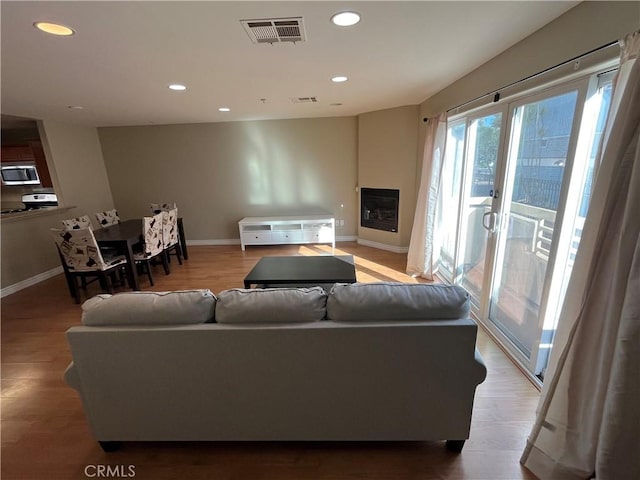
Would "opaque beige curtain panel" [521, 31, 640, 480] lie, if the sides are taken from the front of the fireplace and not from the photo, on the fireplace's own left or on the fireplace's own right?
on the fireplace's own left

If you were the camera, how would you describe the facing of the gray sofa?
facing away from the viewer

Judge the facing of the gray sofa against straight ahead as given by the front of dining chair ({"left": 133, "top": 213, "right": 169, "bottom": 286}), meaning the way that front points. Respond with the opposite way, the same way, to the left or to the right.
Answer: to the right

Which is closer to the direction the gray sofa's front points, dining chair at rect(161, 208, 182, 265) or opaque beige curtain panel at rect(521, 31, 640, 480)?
the dining chair

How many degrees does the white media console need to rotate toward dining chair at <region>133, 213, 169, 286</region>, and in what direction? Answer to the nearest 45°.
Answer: approximately 45° to its right

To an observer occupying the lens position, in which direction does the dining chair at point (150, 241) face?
facing away from the viewer and to the left of the viewer

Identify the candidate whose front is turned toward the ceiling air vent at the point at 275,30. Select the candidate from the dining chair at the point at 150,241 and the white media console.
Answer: the white media console

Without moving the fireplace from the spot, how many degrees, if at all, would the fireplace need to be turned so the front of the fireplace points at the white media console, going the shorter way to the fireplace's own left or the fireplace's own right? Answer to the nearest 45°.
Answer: approximately 45° to the fireplace's own right

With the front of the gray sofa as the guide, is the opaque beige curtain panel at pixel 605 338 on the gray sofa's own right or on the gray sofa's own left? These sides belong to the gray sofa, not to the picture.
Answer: on the gray sofa's own right

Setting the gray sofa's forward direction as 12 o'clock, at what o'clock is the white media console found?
The white media console is roughly at 12 o'clock from the gray sofa.

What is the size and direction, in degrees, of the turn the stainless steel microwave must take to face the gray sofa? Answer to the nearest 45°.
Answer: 0° — it already faces it

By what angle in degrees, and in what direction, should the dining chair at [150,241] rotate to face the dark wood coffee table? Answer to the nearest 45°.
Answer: approximately 180°

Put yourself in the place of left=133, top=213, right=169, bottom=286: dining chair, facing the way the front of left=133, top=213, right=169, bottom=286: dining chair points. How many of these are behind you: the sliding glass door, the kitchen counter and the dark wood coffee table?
2

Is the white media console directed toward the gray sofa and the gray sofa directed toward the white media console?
yes

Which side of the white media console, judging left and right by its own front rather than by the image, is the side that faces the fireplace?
left
